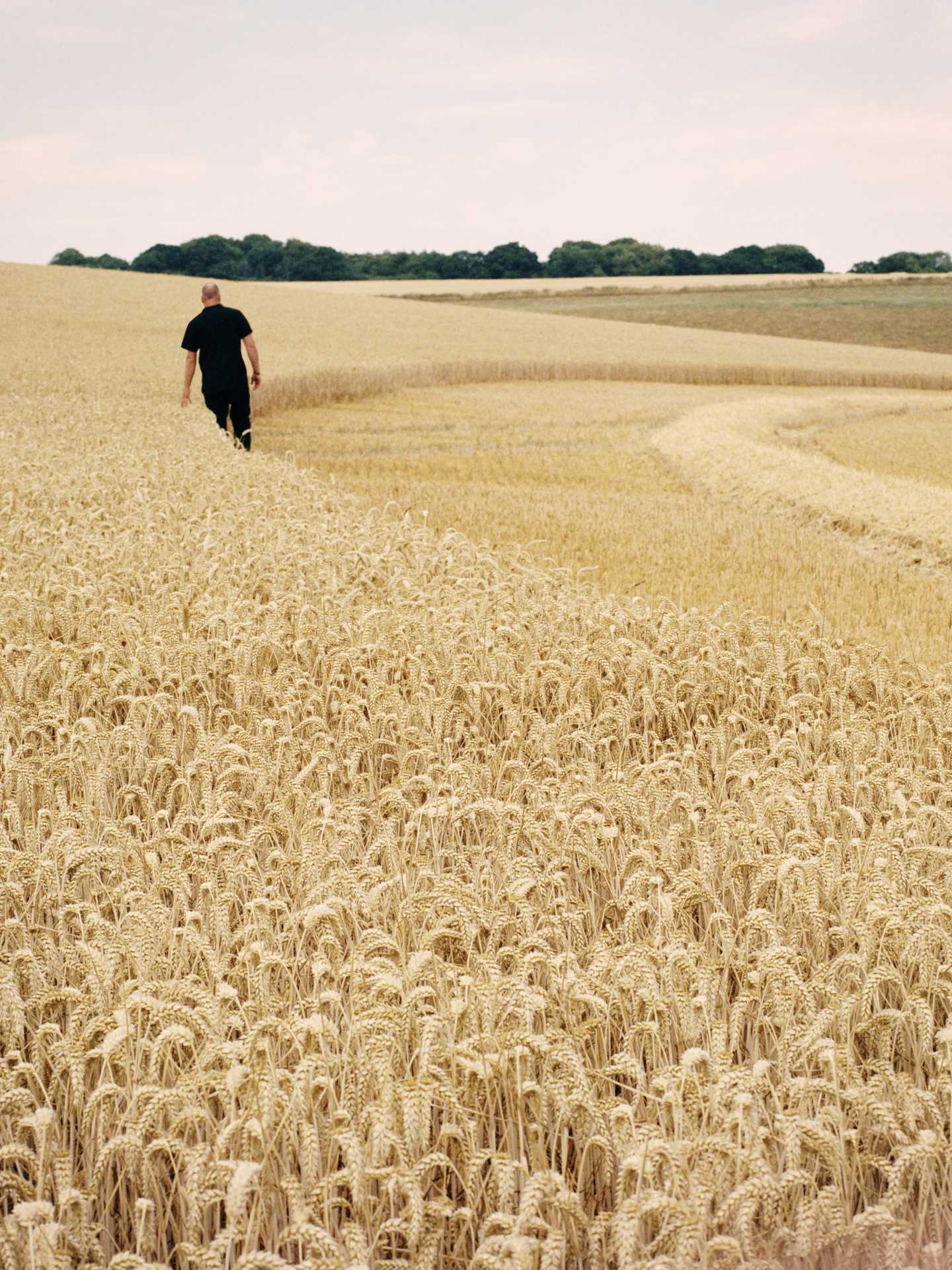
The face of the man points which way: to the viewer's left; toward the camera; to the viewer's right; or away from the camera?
away from the camera

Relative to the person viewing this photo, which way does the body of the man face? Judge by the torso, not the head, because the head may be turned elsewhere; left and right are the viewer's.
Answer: facing away from the viewer
